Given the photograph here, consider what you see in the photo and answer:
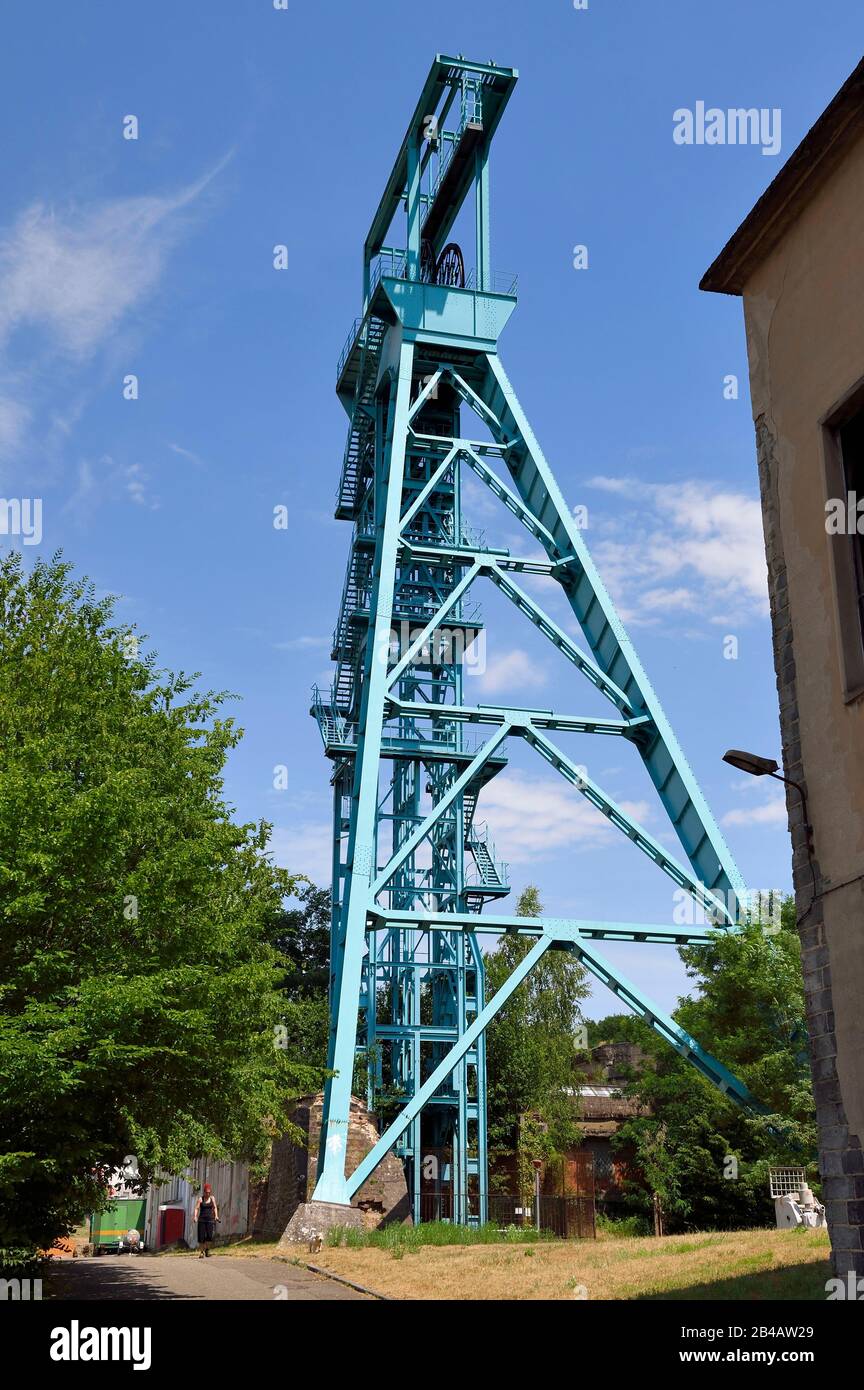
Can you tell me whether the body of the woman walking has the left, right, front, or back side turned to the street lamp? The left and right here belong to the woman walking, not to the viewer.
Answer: front

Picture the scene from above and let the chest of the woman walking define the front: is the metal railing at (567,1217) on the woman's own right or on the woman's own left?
on the woman's own left

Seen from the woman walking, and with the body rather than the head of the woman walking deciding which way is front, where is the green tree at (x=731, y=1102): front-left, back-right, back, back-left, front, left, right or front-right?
left

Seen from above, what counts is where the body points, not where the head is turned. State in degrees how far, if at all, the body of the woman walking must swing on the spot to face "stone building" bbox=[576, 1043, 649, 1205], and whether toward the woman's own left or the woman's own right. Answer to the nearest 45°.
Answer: approximately 135° to the woman's own left

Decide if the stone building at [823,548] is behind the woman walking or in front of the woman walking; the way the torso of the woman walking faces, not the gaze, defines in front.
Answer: in front

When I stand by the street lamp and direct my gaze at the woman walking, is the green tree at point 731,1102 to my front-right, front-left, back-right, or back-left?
front-right

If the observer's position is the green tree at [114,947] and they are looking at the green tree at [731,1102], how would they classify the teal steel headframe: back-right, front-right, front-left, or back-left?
front-left

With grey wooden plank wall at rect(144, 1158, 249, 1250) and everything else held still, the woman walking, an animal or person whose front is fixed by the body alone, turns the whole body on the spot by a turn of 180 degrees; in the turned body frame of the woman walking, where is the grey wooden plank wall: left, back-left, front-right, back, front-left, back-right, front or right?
front

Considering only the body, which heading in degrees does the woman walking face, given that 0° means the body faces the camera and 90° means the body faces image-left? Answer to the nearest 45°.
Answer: approximately 0°

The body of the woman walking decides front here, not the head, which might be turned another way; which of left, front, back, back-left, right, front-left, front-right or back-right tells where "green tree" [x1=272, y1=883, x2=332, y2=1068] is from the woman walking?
back

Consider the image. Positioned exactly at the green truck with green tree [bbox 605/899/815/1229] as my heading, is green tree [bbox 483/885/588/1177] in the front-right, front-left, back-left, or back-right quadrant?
front-left

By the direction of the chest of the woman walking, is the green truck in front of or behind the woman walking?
behind
